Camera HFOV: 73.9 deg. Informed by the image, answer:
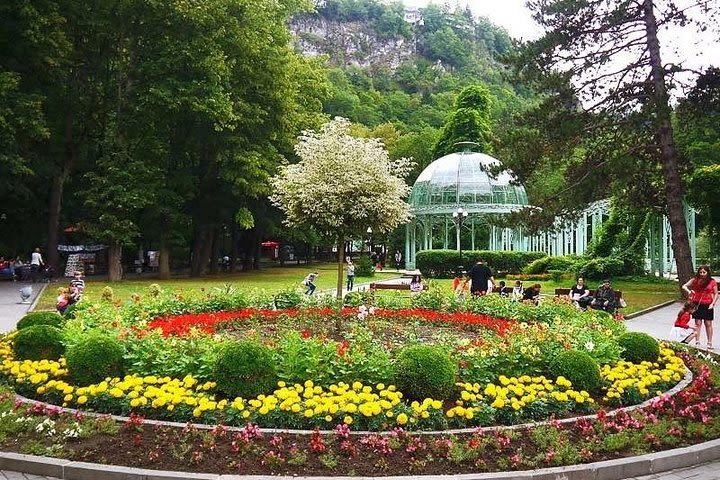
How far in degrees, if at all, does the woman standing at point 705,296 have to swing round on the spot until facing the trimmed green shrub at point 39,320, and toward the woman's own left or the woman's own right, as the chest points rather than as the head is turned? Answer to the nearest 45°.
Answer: approximately 45° to the woman's own right

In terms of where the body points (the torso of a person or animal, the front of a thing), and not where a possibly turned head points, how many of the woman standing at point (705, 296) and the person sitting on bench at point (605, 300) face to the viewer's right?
0

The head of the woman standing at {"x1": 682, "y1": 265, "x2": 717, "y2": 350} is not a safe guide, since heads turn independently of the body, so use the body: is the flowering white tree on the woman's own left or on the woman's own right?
on the woman's own right

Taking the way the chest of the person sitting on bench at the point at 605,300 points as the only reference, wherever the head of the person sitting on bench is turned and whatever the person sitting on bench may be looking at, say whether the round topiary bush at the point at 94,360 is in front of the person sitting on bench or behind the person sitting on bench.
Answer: in front

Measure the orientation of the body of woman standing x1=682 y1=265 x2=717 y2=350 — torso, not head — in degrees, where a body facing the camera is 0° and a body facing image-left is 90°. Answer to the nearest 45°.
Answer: approximately 0°

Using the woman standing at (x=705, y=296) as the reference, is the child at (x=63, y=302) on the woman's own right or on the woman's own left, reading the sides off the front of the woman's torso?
on the woman's own right

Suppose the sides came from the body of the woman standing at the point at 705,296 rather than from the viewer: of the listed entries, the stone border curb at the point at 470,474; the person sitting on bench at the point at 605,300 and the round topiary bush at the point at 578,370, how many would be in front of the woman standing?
2

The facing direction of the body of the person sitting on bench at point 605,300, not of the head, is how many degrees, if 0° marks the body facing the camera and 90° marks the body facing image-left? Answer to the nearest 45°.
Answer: approximately 45°

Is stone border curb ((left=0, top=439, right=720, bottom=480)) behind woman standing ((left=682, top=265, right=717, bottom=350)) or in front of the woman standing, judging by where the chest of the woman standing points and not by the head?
in front

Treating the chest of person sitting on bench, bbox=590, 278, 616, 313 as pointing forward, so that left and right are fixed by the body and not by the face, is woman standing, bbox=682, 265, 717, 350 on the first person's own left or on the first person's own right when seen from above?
on the first person's own left

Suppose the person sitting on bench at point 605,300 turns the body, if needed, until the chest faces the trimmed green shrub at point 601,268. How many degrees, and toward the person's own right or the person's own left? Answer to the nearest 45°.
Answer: approximately 135° to the person's own right
